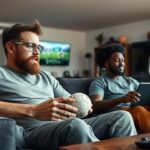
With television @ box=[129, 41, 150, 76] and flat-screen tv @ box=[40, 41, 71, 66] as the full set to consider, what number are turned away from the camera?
0

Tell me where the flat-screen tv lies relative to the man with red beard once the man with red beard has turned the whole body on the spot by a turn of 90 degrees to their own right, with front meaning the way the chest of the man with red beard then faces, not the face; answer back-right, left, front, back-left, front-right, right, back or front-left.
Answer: back-right

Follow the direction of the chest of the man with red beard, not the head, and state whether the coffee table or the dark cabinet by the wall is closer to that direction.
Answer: the coffee table

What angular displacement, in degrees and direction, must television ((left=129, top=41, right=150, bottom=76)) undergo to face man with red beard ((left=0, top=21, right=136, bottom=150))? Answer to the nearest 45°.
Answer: approximately 45° to its left

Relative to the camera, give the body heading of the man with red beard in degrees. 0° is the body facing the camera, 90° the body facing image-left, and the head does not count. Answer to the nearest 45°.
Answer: approximately 315°

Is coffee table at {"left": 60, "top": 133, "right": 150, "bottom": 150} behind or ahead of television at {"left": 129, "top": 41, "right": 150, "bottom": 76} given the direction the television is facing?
ahead

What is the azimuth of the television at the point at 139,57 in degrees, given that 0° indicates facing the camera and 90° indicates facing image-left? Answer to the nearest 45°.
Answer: approximately 45°

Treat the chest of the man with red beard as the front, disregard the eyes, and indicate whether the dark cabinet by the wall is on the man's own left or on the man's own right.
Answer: on the man's own left
